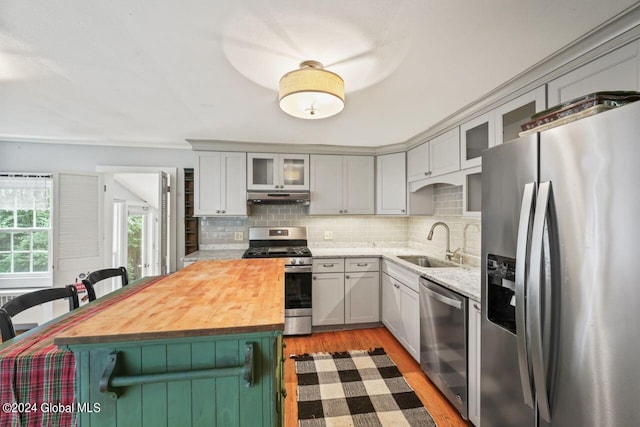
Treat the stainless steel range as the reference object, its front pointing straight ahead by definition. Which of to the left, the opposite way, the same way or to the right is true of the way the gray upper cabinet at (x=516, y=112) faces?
to the right

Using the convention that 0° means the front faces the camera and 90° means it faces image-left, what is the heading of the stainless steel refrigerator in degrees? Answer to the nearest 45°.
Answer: approximately 45°

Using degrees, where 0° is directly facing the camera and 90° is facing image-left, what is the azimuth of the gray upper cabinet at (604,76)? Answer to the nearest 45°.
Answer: approximately 45°

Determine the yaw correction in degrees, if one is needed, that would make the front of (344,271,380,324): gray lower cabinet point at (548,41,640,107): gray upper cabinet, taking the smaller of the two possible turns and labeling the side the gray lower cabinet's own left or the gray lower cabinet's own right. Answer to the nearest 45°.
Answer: approximately 45° to the gray lower cabinet's own left

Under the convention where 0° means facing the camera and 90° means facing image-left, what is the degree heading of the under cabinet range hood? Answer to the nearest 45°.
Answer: approximately 0°

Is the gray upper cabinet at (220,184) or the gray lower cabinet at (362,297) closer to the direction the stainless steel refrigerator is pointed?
the gray upper cabinet

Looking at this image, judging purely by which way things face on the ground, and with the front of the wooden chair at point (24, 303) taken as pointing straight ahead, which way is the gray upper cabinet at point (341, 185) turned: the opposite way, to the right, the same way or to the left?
to the right

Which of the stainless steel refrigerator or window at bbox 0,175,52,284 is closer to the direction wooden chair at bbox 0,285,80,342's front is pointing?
the stainless steel refrigerator
